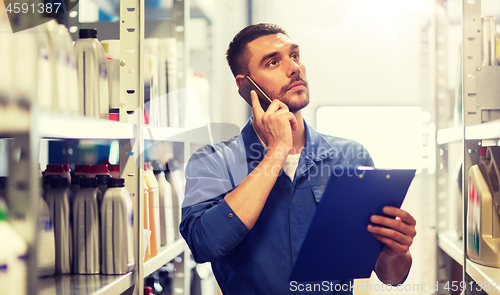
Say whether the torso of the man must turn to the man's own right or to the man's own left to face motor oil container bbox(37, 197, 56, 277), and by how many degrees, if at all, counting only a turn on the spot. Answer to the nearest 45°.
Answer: approximately 90° to the man's own right

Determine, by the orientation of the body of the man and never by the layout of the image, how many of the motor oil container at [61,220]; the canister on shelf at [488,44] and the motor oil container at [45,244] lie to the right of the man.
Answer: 2

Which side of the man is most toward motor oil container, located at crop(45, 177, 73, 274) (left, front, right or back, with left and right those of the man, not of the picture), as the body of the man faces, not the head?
right

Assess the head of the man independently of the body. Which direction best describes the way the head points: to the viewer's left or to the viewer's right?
to the viewer's right

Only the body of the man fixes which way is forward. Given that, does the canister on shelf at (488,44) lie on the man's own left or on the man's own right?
on the man's own left

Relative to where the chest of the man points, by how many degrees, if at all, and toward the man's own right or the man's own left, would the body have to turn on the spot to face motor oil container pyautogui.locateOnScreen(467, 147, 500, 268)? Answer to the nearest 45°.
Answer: approximately 45° to the man's own left

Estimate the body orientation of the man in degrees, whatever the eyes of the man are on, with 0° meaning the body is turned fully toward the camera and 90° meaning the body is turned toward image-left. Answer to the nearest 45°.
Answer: approximately 315°

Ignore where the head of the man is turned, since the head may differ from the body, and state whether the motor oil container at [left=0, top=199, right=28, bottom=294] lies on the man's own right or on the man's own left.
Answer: on the man's own right
